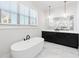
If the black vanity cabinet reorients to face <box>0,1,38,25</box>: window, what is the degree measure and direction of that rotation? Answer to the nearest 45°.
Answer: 0° — it already faces it

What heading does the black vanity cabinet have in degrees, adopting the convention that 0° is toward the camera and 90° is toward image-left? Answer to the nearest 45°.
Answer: approximately 45°
